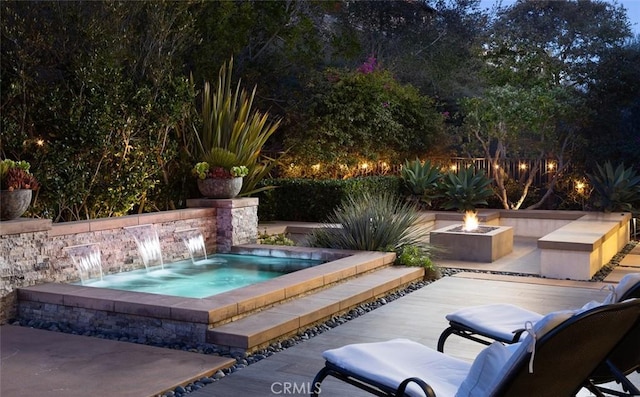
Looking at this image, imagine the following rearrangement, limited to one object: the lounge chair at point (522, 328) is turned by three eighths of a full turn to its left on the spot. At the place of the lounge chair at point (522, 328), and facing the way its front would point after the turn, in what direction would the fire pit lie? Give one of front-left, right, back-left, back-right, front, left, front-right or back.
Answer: back

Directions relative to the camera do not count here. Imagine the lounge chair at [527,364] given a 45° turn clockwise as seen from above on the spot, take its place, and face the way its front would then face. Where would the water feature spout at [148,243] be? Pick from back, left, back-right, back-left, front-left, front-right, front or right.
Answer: front-left

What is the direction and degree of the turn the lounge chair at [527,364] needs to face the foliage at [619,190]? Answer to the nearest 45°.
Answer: approximately 45° to its right

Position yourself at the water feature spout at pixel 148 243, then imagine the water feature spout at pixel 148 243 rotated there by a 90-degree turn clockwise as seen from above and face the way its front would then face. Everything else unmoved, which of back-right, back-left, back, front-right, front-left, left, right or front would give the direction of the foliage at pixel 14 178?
front

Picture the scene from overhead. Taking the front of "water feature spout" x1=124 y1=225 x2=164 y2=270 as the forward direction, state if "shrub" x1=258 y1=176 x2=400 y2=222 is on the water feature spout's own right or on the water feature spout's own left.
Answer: on the water feature spout's own left

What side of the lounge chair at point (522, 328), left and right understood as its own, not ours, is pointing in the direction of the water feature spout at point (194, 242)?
front

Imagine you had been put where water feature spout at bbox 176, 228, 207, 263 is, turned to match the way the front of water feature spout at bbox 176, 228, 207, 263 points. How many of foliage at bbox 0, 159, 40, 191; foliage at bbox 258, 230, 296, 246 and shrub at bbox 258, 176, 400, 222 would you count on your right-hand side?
1

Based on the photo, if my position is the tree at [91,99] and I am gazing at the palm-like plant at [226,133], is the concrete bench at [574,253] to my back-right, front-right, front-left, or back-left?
front-right

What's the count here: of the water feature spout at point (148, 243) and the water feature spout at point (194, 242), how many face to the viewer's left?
0

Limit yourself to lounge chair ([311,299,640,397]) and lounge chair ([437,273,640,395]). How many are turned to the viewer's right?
0

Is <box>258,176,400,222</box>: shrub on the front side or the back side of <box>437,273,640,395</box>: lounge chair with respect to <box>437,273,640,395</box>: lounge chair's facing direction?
on the front side

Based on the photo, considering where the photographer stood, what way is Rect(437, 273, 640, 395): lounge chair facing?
facing away from the viewer and to the left of the viewer

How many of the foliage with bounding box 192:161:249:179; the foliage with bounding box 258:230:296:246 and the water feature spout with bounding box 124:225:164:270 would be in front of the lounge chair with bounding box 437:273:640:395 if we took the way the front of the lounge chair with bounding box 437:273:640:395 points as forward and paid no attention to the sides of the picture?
3

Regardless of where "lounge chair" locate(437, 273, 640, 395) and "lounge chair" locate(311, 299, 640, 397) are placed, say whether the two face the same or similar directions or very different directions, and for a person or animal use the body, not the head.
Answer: same or similar directions

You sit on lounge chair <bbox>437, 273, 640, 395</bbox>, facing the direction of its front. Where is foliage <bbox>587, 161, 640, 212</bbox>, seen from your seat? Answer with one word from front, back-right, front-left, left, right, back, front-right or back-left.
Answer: front-right

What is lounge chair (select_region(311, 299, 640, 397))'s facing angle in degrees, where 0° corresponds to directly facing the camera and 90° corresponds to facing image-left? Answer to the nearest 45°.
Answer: approximately 135°

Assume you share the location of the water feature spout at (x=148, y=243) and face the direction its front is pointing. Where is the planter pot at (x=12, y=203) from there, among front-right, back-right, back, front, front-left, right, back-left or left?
right
